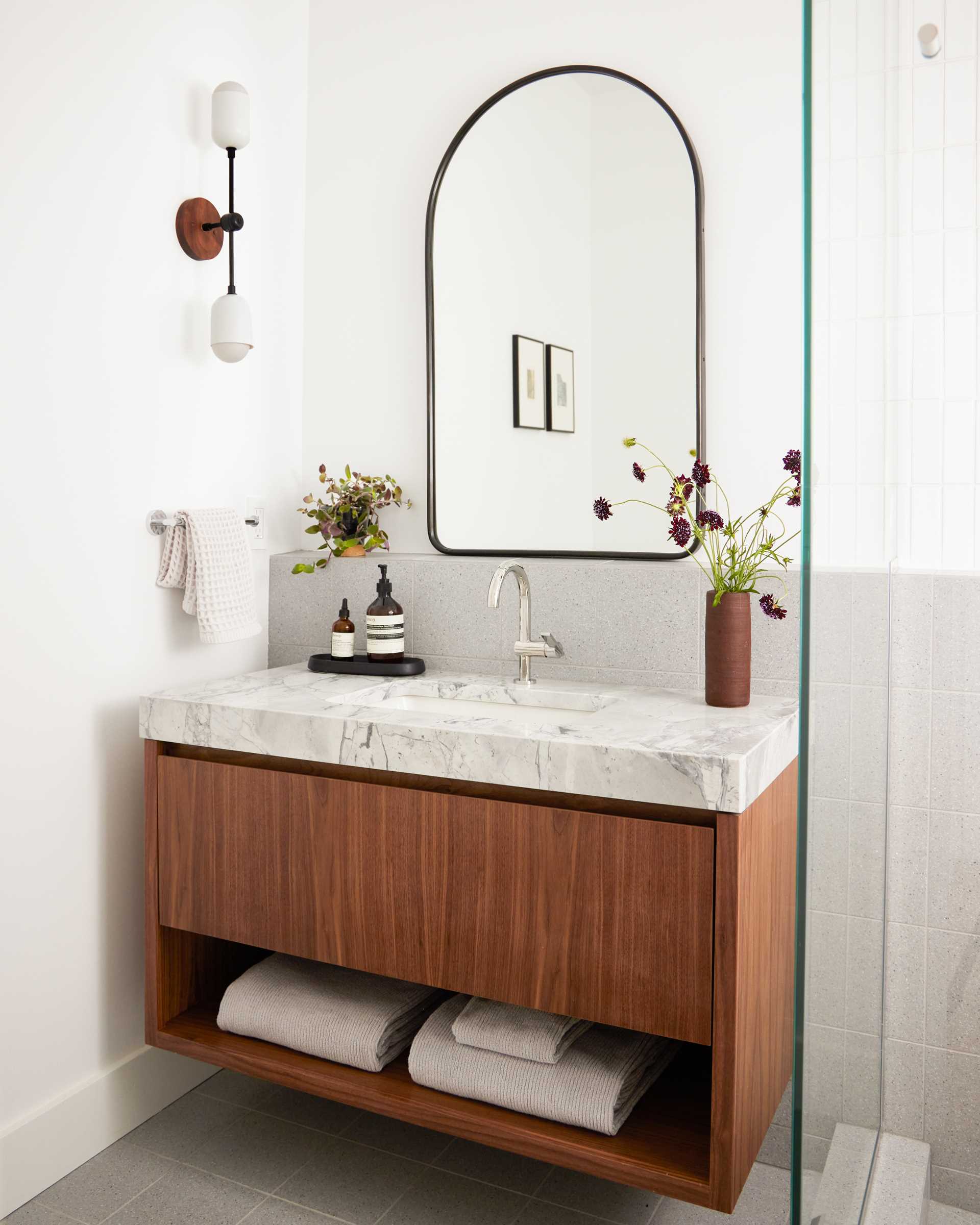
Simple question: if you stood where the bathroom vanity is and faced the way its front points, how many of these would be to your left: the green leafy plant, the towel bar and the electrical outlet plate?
0

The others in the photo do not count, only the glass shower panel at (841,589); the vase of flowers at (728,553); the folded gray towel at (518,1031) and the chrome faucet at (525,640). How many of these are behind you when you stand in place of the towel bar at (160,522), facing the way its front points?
0

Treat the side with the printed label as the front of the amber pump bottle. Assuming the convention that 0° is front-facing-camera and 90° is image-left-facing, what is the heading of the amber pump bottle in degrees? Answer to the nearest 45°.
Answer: approximately 0°

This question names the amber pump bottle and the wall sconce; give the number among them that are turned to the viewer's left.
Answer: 0

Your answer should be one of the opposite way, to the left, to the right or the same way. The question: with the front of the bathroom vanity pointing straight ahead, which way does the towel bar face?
to the left

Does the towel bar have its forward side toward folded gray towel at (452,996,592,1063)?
yes

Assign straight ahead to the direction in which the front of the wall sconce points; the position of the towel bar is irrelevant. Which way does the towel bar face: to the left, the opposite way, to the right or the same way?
the same way

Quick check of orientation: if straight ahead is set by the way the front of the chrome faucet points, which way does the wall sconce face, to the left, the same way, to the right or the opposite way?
to the left

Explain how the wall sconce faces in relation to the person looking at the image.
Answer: facing the viewer and to the right of the viewer

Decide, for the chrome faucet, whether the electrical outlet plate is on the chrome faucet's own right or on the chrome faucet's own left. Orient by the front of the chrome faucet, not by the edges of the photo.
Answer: on the chrome faucet's own right

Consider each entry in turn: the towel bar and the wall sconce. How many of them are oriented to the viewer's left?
0

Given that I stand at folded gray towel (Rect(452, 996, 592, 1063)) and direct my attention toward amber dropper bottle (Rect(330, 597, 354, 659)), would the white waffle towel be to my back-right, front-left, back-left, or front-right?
front-left

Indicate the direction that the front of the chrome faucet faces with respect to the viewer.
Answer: facing the viewer and to the left of the viewer
